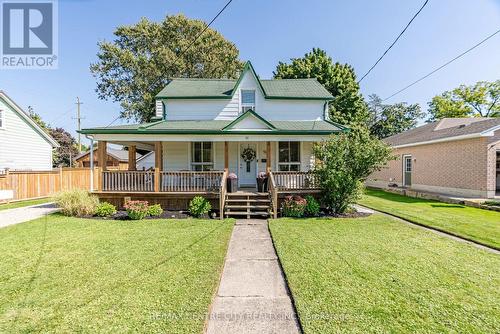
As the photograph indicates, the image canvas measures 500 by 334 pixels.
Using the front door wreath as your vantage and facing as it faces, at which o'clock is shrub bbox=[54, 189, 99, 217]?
The shrub is roughly at 2 o'clock from the front door wreath.

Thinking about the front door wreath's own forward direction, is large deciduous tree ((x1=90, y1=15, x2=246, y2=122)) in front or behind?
behind

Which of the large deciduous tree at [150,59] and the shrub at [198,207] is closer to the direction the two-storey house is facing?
the shrub

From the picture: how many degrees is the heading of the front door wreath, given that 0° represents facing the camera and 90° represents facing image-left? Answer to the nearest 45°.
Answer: approximately 0°

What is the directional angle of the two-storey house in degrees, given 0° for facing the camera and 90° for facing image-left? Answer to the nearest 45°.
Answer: approximately 0°

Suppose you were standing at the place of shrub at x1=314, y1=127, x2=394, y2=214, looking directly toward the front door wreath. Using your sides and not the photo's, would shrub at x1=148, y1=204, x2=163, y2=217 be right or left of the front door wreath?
left

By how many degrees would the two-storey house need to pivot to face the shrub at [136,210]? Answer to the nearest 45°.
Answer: approximately 45° to its right

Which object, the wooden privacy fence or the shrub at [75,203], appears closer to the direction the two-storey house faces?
the shrub

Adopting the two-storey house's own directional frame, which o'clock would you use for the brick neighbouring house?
The brick neighbouring house is roughly at 9 o'clock from the two-storey house.

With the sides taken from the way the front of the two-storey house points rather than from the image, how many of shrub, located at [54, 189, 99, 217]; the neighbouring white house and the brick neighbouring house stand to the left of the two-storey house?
1
